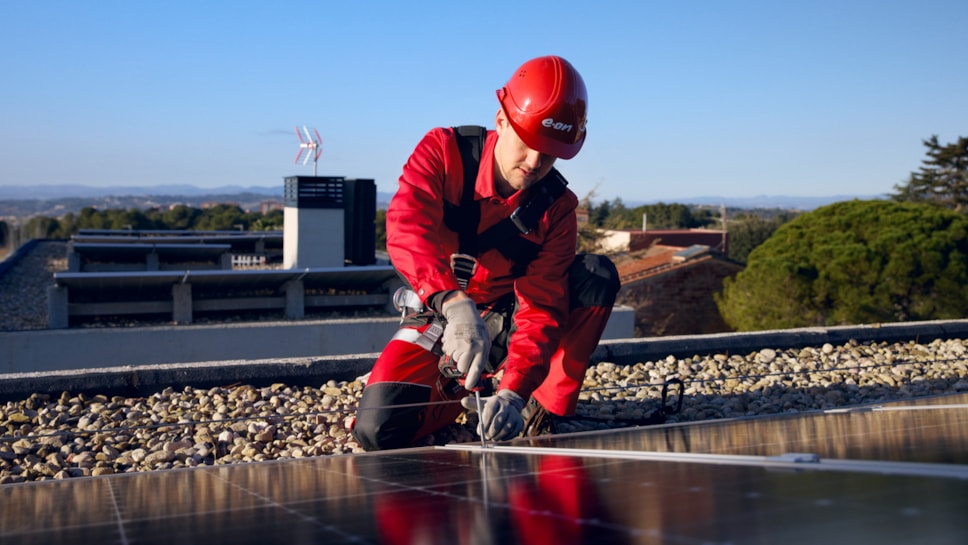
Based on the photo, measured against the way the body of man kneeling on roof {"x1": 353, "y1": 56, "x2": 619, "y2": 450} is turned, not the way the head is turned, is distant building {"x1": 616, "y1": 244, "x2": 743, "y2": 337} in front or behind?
behind

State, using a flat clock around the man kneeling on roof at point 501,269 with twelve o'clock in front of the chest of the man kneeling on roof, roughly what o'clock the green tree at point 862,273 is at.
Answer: The green tree is roughly at 7 o'clock from the man kneeling on roof.

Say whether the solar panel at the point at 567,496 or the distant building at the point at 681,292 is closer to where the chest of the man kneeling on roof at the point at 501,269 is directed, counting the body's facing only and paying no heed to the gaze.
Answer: the solar panel

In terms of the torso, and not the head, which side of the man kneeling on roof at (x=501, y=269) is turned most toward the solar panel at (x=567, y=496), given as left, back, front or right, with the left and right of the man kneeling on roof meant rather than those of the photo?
front

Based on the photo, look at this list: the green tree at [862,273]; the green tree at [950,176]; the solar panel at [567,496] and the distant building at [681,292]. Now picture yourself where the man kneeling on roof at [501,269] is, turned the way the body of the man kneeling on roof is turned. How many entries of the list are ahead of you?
1

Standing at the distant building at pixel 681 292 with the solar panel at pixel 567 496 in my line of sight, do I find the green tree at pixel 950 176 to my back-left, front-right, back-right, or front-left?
back-left

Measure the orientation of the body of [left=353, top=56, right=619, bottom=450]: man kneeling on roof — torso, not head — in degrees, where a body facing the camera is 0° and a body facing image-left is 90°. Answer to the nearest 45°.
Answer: approximately 0°

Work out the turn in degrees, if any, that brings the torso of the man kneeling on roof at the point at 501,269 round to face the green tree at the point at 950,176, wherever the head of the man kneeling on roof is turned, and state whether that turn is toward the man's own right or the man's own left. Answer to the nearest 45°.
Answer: approximately 135° to the man's own left

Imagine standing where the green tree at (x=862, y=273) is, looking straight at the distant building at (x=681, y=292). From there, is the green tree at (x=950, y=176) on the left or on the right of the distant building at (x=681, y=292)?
right

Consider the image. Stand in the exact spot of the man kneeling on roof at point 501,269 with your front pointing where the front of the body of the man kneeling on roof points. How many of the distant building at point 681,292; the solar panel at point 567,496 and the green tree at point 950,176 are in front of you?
1

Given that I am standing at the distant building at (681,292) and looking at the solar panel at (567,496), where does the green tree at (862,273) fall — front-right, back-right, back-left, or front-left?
front-left

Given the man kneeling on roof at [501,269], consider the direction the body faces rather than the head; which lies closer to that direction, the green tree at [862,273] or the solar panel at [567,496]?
the solar panel
